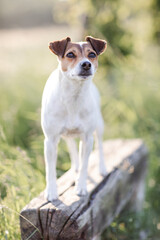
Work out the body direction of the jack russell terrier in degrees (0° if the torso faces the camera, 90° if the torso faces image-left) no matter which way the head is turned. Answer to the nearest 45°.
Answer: approximately 0°
